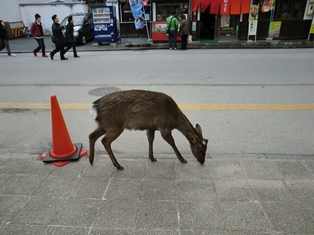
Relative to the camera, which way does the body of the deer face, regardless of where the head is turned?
to the viewer's right

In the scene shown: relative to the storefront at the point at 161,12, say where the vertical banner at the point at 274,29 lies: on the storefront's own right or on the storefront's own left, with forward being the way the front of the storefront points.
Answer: on the storefront's own left

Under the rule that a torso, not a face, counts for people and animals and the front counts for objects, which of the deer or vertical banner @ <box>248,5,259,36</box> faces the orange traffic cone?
the vertical banner

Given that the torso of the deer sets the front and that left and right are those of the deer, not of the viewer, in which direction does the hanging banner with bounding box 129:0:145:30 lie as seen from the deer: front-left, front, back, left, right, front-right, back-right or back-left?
left

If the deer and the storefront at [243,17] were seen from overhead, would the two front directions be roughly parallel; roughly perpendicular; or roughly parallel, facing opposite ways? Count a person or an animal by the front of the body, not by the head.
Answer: roughly perpendicular

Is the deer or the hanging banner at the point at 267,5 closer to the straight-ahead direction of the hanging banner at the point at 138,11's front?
the deer

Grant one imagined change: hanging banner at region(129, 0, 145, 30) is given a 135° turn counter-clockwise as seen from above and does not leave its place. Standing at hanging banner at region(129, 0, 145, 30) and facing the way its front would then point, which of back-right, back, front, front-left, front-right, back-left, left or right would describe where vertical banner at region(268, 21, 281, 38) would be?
front-right

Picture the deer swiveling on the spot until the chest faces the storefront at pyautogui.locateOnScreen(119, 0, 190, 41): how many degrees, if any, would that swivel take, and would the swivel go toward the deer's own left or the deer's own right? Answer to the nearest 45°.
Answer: approximately 90° to the deer's own left

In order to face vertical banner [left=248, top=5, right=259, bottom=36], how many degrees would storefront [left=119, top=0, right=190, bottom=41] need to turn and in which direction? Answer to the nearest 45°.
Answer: approximately 90° to its left

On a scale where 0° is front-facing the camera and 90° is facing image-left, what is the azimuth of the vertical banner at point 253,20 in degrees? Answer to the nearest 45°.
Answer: approximately 0°

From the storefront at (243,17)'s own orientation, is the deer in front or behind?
in front

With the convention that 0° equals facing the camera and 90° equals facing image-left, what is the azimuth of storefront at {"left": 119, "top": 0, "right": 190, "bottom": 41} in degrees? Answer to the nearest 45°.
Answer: approximately 0°

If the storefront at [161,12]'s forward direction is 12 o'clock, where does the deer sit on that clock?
The deer is roughly at 12 o'clock from the storefront.
